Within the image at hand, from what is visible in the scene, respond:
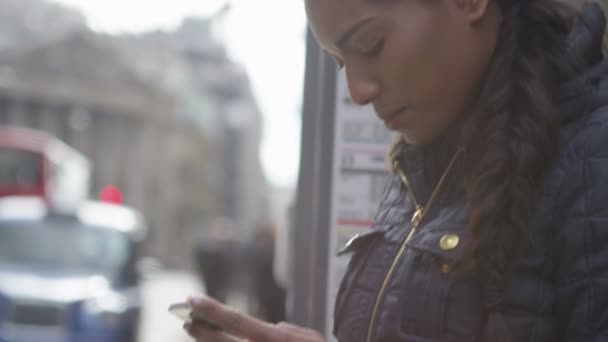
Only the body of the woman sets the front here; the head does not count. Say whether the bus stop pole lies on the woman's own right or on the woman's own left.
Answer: on the woman's own right

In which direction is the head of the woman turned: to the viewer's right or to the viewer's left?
to the viewer's left

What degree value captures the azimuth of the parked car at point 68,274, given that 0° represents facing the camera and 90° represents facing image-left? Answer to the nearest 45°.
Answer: approximately 0°

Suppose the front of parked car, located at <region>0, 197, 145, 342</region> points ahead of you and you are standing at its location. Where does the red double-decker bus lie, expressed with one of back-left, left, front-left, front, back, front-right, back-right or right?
back

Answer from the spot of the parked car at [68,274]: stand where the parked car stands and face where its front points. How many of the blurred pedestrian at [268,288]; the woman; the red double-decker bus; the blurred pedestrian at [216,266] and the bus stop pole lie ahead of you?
2

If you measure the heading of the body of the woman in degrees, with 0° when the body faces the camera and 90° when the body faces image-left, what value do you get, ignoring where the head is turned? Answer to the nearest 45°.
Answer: approximately 45°
